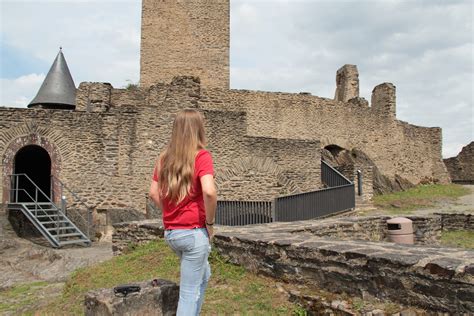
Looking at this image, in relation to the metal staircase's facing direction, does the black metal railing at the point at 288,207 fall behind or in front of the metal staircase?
in front

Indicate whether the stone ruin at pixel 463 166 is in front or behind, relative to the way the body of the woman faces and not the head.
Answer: in front

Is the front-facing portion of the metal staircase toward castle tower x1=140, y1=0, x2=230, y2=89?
no

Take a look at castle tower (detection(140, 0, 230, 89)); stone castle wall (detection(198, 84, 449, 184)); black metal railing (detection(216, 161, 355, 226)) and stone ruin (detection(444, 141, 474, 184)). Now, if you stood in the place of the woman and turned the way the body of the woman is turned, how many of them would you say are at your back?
0

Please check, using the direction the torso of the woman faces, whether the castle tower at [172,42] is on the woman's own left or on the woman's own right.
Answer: on the woman's own left

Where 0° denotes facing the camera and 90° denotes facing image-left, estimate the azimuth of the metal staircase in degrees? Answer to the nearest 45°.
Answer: approximately 315°

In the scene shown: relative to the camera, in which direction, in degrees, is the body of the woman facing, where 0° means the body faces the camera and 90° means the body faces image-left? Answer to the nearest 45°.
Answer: approximately 225°

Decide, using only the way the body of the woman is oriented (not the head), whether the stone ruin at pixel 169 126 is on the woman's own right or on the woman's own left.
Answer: on the woman's own left

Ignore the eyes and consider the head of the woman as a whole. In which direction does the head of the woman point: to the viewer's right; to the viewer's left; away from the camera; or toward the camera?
away from the camera

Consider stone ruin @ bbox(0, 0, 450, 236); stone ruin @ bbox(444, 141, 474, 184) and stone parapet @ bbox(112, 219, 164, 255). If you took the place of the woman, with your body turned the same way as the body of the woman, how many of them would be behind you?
0

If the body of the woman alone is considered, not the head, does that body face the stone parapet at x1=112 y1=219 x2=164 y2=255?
no

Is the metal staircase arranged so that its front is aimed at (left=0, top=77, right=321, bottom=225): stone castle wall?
no

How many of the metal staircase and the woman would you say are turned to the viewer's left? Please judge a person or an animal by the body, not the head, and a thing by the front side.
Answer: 0

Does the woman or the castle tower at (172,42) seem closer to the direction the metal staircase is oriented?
the woman

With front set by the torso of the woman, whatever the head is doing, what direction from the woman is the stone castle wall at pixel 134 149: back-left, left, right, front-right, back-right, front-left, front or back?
front-left
